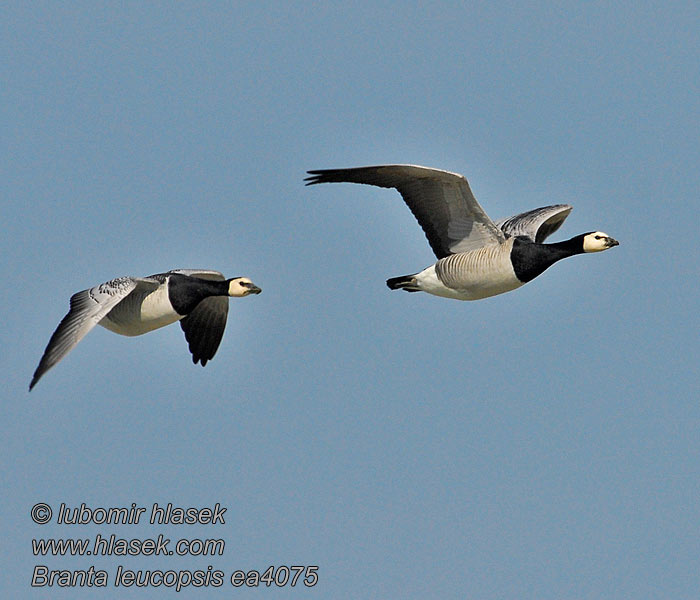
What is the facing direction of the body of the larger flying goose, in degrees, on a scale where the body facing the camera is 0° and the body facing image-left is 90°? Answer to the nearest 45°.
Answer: approximately 270°

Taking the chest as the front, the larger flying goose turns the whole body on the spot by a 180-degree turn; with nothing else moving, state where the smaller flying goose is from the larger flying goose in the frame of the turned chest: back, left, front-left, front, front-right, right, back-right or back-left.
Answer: front
